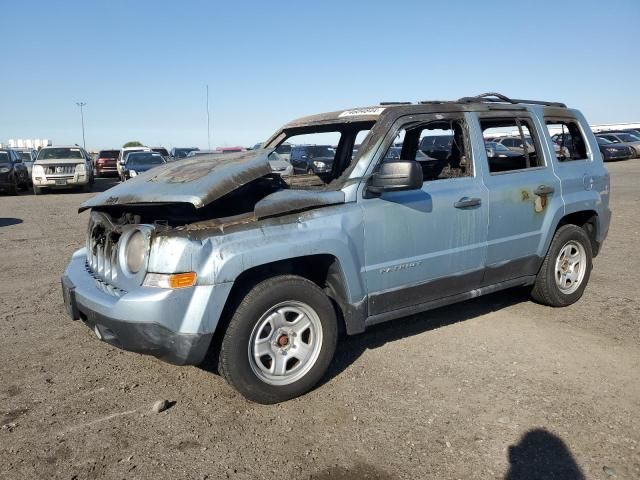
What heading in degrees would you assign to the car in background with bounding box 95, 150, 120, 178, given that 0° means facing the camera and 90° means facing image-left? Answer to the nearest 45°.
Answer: approximately 0°

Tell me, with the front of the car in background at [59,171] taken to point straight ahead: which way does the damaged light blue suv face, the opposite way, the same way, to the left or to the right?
to the right

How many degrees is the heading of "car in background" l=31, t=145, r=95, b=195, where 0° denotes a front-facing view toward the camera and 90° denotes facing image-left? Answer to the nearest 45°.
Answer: approximately 0°

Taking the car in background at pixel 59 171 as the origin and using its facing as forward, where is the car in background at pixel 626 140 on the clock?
the car in background at pixel 626 140 is roughly at 9 o'clock from the car in background at pixel 59 171.

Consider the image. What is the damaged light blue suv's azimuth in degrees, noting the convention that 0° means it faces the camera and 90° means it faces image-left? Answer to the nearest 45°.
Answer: approximately 45°
